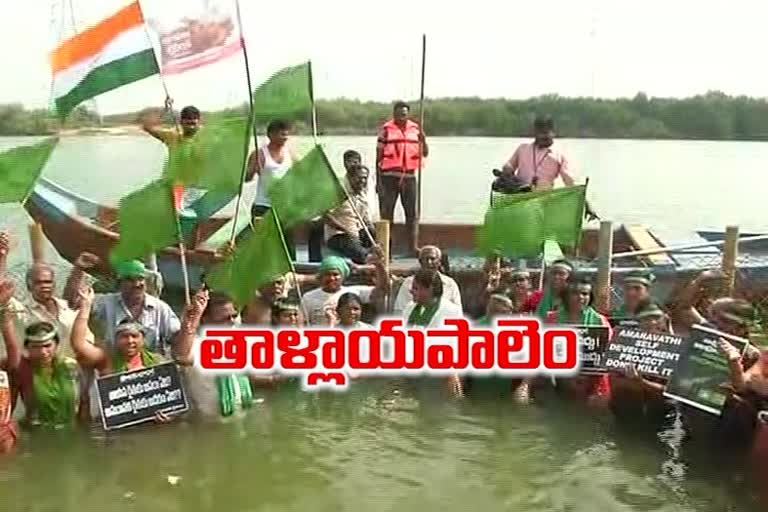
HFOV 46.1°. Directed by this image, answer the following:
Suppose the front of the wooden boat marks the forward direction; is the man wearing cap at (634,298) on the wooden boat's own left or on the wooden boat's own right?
on the wooden boat's own left

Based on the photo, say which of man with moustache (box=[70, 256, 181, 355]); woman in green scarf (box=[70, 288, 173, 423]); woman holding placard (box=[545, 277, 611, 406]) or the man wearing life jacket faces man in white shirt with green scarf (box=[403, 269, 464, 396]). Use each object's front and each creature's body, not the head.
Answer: the man wearing life jacket

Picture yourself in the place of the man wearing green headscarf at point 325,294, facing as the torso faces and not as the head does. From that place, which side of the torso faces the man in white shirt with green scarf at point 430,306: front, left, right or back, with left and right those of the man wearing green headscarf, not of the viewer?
left

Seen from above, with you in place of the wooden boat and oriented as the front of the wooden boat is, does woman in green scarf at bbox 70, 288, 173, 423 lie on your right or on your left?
on your left

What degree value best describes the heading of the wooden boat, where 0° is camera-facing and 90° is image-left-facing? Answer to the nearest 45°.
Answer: approximately 90°

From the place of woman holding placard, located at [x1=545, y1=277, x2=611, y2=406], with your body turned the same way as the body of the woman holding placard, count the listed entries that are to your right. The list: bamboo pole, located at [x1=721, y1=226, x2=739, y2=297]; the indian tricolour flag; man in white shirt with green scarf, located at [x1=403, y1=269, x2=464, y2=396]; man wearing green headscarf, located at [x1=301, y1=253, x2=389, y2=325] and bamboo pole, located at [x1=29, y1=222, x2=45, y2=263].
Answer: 4

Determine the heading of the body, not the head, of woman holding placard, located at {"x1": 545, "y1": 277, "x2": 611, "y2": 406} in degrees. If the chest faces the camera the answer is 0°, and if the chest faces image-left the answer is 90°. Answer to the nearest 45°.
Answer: approximately 0°

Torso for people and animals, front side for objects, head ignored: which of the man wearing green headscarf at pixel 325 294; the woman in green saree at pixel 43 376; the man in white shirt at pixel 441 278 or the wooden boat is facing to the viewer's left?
the wooden boat

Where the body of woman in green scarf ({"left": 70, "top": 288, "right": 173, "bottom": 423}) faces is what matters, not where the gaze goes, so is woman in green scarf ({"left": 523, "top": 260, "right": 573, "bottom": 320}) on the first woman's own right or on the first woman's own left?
on the first woman's own left

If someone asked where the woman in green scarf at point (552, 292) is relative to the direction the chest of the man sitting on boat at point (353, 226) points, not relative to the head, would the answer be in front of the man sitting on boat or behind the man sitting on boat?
in front

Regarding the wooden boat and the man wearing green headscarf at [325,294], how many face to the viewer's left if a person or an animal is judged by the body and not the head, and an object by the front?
1

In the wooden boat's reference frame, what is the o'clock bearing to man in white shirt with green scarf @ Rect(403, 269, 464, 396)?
The man in white shirt with green scarf is roughly at 8 o'clock from the wooden boat.
